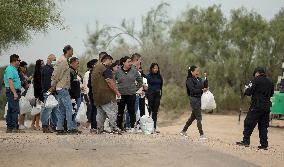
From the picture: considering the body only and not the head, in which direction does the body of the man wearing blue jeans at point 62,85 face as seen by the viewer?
to the viewer's right

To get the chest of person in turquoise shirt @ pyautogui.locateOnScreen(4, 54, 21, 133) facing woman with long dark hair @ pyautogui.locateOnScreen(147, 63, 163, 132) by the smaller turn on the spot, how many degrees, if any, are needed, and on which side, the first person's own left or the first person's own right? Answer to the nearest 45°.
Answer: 0° — they already face them

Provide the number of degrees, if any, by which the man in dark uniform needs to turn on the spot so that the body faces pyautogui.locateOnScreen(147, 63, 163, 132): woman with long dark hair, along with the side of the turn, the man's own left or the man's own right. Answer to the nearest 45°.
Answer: approximately 45° to the man's own left

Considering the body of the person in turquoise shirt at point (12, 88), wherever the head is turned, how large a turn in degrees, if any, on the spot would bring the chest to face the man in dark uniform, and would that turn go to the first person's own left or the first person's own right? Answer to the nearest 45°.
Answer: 0° — they already face them

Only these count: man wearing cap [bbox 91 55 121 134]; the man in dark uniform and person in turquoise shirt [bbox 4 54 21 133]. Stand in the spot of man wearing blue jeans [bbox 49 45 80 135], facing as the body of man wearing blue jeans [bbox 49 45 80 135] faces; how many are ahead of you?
2

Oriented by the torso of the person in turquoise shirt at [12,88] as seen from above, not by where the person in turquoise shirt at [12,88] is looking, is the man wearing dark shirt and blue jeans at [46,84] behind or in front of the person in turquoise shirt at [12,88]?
in front

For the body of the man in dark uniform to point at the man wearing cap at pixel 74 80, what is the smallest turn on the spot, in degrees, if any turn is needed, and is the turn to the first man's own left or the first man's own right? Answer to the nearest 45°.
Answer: approximately 45° to the first man's own left

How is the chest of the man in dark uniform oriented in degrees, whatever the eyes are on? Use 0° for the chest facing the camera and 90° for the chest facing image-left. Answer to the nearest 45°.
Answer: approximately 135°

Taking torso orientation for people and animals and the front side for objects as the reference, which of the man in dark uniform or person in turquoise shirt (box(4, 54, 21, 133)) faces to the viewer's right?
the person in turquoise shirt

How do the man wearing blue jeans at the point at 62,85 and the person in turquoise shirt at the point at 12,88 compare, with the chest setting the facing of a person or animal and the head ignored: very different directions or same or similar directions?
same or similar directions

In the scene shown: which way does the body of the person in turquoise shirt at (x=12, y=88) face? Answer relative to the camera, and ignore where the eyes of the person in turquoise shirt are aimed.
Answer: to the viewer's right

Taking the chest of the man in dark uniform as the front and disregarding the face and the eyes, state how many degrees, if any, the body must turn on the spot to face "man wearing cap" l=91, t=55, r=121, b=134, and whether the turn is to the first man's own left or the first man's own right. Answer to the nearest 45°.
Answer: approximately 45° to the first man's own left

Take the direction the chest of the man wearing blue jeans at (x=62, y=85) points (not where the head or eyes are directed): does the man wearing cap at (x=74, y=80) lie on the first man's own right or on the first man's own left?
on the first man's own left

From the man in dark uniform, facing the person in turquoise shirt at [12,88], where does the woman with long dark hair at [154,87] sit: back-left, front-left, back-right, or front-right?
front-right

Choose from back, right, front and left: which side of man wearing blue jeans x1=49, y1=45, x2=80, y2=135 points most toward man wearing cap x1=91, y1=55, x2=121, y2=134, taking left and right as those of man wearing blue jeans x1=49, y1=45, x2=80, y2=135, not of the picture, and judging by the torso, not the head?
front
